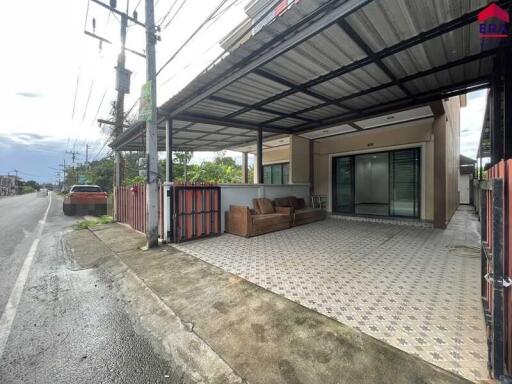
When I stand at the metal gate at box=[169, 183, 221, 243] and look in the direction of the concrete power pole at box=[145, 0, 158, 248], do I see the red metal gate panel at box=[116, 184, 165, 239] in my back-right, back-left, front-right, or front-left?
front-right

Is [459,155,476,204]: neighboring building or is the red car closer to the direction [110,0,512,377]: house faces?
the red car

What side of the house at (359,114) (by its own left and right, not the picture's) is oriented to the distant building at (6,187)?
right

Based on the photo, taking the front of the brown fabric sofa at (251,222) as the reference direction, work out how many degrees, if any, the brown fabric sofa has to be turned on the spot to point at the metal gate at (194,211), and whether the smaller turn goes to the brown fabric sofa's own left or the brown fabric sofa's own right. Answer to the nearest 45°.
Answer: approximately 135° to the brown fabric sofa's own right

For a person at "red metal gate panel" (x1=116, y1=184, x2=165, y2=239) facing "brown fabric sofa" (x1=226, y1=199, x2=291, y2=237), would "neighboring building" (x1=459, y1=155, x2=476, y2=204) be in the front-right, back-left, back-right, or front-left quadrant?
front-left

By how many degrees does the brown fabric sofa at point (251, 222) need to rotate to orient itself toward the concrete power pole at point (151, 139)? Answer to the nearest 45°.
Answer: approximately 90° to its right

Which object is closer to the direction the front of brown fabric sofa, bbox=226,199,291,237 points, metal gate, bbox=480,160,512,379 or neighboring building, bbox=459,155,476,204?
the metal gate

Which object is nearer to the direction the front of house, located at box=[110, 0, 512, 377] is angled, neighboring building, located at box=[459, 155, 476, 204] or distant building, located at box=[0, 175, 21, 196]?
the distant building

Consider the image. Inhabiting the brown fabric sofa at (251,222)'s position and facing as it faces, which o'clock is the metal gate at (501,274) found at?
The metal gate is roughly at 1 o'clock from the brown fabric sofa.

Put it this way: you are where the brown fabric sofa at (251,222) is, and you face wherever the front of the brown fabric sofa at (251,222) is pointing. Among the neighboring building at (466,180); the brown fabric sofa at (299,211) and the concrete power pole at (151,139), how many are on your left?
2

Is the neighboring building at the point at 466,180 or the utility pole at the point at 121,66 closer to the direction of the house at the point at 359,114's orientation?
the utility pole

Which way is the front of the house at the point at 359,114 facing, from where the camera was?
facing the viewer and to the left of the viewer
